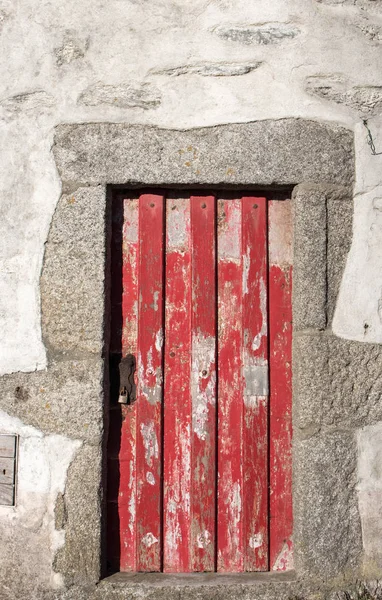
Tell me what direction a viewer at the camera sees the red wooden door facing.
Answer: facing the viewer
